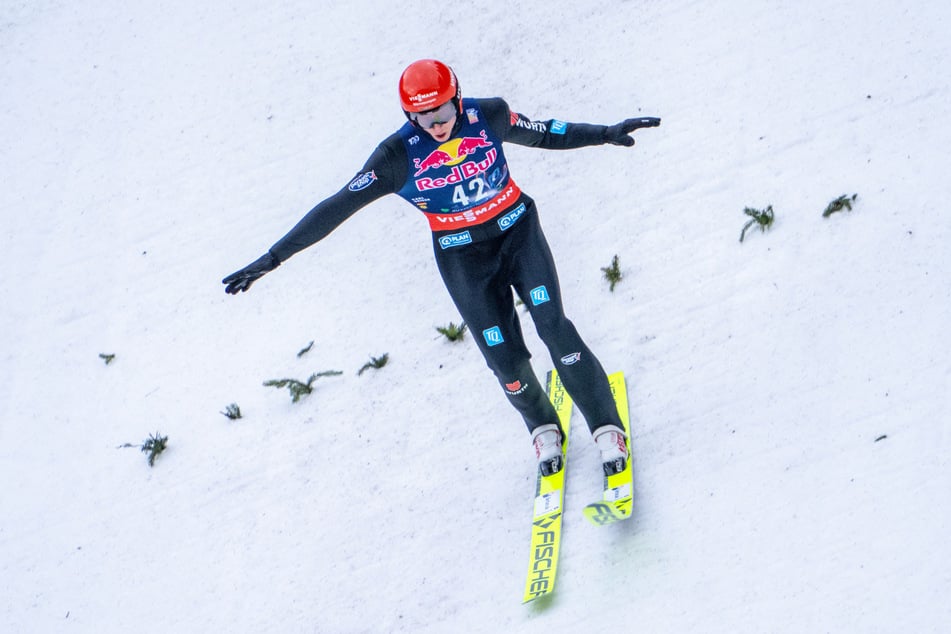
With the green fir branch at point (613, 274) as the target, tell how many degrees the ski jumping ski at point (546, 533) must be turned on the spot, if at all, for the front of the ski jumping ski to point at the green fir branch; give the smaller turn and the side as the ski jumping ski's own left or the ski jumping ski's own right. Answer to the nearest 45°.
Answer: approximately 135° to the ski jumping ski's own left

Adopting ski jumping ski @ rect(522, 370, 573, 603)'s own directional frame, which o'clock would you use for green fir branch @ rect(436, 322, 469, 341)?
The green fir branch is roughly at 6 o'clock from the ski jumping ski.

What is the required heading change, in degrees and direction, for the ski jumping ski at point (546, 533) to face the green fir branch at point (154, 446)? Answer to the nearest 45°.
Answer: approximately 135° to its right

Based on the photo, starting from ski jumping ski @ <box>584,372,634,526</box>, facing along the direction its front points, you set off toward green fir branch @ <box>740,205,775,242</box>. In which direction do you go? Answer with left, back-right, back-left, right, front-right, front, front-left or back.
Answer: back-left

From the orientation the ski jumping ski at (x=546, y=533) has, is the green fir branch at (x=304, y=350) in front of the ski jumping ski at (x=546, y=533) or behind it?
behind

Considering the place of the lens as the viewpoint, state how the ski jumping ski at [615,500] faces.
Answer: facing the viewer
